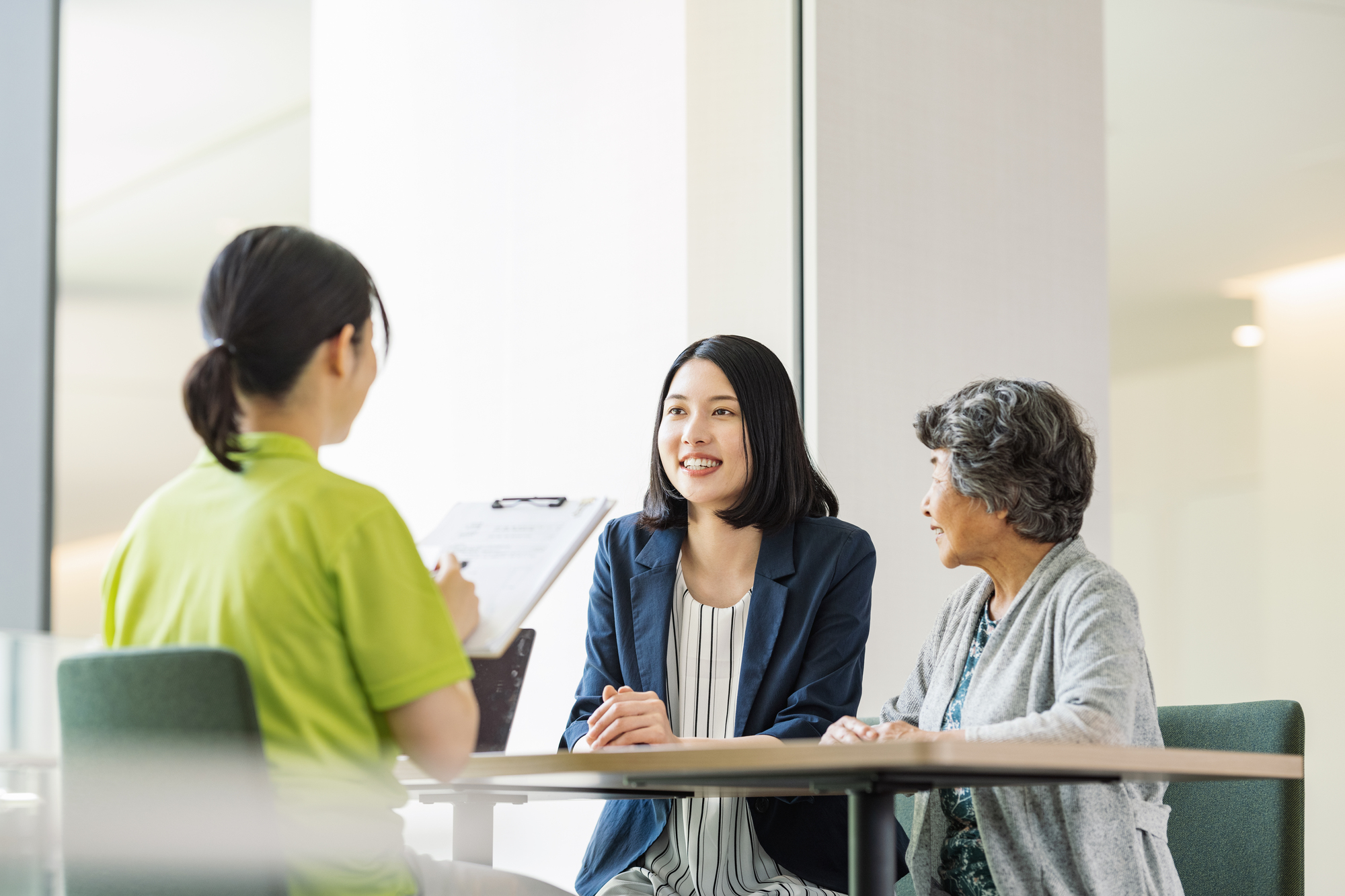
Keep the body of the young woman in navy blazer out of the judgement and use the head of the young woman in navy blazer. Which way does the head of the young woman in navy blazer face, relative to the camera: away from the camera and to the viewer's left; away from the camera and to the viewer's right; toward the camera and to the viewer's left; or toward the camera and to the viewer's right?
toward the camera and to the viewer's left

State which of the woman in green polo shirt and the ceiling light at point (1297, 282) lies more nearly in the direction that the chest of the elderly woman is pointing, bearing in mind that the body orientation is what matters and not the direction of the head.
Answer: the woman in green polo shirt

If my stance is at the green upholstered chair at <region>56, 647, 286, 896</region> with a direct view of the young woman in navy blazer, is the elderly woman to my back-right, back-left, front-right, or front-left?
front-right

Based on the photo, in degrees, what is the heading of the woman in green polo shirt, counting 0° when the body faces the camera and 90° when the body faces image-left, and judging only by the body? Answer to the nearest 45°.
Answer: approximately 225°

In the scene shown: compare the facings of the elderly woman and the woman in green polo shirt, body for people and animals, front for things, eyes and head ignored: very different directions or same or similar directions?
very different directions

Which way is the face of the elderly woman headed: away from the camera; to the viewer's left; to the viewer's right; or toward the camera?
to the viewer's left

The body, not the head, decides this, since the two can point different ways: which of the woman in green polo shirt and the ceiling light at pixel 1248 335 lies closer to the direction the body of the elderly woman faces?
the woman in green polo shirt

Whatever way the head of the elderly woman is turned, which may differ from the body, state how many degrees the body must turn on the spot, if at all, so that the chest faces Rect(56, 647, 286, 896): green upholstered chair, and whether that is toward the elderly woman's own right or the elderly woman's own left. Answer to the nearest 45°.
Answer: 0° — they already face it

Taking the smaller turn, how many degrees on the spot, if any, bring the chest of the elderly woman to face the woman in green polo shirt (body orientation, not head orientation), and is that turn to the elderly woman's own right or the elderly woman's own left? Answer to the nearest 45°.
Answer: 0° — they already face them

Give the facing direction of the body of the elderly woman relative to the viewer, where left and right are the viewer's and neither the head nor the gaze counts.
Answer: facing the viewer and to the left of the viewer

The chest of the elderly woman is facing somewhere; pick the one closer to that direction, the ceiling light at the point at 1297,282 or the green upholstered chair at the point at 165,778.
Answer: the green upholstered chair

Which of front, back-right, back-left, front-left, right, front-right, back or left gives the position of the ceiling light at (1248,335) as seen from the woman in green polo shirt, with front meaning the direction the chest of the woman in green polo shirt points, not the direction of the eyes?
front

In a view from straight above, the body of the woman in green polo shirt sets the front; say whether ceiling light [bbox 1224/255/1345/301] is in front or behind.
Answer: in front

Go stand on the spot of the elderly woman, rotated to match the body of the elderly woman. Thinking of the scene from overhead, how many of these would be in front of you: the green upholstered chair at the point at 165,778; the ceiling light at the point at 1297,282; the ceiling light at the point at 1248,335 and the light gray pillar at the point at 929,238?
1

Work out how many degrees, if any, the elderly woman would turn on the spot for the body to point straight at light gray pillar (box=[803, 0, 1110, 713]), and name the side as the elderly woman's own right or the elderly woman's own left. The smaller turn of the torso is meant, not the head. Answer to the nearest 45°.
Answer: approximately 135° to the elderly woman's own right
